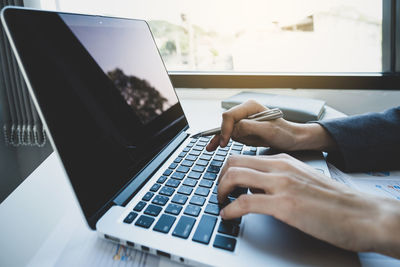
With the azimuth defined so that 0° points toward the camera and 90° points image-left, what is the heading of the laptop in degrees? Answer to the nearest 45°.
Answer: approximately 315°

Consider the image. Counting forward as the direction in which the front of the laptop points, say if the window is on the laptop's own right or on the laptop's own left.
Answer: on the laptop's own left
